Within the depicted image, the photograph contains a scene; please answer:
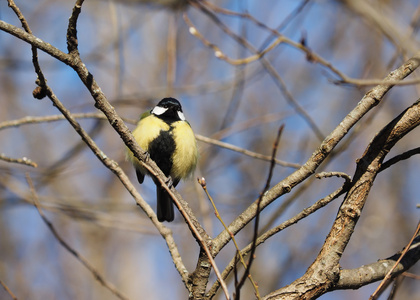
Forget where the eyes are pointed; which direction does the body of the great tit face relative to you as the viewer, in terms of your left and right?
facing the viewer
